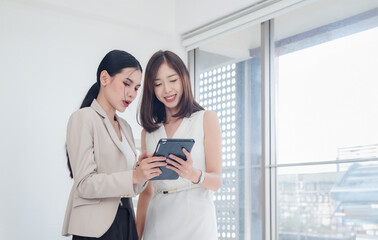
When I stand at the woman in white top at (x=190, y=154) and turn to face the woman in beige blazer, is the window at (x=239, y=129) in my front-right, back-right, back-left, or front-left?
back-right

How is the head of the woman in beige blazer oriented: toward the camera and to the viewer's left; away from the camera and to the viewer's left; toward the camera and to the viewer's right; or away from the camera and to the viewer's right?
toward the camera and to the viewer's right

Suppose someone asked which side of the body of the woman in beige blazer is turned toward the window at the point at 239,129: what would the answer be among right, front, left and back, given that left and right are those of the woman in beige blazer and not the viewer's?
left

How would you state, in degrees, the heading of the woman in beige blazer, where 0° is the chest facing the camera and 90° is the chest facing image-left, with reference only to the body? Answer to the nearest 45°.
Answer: approximately 315°

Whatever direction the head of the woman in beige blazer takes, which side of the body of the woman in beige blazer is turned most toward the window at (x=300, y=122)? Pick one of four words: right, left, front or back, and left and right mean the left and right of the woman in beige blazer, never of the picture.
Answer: left
